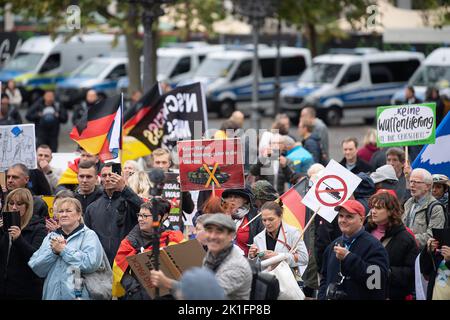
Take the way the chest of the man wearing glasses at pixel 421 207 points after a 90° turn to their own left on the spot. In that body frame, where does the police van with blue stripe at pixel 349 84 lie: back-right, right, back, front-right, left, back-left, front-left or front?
back-left

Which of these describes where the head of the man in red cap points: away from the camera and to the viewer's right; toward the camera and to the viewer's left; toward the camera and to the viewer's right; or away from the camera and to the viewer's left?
toward the camera and to the viewer's left

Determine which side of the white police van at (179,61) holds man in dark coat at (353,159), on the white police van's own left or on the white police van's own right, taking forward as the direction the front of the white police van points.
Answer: on the white police van's own left

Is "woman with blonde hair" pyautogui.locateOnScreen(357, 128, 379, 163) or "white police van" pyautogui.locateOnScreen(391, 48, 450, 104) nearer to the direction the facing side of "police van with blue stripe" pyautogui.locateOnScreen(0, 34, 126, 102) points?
the woman with blonde hair

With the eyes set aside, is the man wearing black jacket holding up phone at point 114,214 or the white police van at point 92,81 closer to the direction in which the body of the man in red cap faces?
the man wearing black jacket holding up phone

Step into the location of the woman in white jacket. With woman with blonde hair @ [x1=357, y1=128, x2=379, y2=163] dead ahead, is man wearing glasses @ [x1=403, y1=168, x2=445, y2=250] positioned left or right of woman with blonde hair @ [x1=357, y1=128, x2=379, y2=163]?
right
